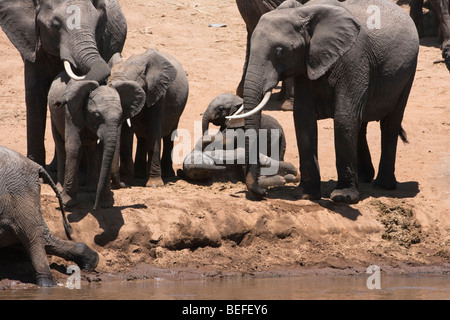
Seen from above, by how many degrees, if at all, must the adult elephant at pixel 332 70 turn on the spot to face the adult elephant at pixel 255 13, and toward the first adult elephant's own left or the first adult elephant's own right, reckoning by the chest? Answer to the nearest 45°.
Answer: approximately 135° to the first adult elephant's own right

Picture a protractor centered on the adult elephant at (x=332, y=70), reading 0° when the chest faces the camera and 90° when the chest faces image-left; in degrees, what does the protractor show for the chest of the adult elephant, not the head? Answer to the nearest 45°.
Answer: approximately 45°

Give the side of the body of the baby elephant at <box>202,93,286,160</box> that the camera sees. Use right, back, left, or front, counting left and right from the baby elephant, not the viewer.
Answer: left

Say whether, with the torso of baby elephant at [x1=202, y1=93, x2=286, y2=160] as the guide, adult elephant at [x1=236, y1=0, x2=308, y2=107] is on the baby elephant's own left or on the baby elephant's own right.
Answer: on the baby elephant's own right

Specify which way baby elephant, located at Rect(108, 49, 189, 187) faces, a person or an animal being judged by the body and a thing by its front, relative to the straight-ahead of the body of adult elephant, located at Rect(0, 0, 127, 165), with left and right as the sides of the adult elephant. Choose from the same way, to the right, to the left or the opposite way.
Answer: to the right

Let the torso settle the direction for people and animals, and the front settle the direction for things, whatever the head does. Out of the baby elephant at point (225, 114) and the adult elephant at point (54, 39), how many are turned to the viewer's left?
1

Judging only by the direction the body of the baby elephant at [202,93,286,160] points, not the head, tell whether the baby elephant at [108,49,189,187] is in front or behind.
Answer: in front

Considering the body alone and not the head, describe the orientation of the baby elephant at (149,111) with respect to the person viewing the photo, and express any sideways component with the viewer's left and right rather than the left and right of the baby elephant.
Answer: facing the viewer and to the left of the viewer

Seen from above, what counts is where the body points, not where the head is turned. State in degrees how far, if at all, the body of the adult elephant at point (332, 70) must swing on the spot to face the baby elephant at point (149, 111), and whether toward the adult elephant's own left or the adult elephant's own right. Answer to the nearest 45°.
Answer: approximately 45° to the adult elephant's own right
